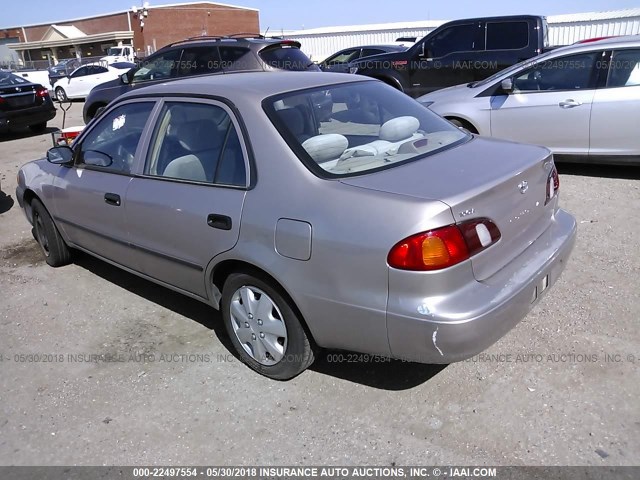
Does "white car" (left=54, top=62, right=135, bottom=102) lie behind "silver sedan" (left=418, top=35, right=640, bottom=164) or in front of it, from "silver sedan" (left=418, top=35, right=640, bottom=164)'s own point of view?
in front

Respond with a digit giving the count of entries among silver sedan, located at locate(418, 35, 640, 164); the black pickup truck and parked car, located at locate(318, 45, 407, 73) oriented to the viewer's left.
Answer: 3

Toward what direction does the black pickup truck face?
to the viewer's left

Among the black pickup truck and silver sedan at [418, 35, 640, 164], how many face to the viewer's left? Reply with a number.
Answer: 2

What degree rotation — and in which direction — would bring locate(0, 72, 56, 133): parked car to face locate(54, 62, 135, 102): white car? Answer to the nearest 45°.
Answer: approximately 45° to its right

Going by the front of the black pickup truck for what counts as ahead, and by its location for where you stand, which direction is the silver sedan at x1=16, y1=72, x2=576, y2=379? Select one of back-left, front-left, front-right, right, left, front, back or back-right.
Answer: left

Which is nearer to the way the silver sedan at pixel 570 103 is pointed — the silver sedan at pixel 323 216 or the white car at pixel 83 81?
the white car

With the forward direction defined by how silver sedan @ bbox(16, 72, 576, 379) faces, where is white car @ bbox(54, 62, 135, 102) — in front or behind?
in front

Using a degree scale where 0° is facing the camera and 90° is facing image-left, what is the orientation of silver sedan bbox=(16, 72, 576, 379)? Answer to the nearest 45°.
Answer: approximately 135°

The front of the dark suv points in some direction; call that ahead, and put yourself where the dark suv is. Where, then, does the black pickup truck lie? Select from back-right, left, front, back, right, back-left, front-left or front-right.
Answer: back-right

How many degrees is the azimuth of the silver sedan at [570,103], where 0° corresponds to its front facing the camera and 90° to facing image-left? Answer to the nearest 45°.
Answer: approximately 90°

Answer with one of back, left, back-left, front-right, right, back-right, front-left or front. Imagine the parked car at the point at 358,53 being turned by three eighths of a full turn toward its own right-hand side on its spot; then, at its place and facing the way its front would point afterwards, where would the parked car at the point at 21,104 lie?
back

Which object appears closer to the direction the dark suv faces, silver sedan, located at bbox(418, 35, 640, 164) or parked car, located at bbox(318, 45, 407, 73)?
the parked car

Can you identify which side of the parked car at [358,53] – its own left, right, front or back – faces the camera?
left
